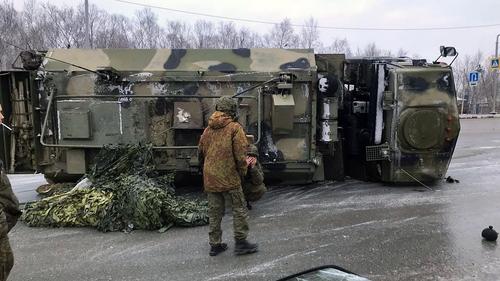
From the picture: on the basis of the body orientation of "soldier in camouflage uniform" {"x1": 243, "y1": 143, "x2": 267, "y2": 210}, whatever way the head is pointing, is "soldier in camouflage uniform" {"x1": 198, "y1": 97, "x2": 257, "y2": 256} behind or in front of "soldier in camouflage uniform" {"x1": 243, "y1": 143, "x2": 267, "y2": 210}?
in front

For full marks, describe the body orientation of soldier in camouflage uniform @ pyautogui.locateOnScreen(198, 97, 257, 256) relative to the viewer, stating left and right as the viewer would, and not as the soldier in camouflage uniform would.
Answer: facing away from the viewer and to the right of the viewer

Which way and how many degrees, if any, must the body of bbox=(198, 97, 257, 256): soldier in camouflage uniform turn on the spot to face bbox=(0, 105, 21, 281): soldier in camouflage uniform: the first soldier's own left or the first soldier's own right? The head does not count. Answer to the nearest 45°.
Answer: approximately 180°

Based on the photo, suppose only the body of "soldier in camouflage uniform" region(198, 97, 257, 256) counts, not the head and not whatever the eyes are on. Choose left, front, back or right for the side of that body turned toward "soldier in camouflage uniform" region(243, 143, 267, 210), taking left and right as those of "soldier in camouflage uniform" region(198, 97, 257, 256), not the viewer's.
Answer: front

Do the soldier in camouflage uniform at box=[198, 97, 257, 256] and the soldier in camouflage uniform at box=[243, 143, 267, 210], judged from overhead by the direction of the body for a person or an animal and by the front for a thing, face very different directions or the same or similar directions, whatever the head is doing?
very different directions

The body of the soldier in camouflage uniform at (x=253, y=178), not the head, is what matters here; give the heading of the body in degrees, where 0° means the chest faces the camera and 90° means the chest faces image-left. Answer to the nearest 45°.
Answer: approximately 45°

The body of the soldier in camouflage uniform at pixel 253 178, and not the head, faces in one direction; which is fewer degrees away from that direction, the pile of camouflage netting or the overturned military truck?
the pile of camouflage netting

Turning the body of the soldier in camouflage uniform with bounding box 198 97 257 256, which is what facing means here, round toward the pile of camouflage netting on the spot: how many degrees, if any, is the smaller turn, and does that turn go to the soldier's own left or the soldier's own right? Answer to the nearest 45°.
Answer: approximately 90° to the soldier's own left

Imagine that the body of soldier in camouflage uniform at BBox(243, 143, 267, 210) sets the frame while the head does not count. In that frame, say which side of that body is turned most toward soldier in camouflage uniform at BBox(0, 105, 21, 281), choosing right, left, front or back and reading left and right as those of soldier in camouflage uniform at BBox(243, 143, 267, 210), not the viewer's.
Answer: front
